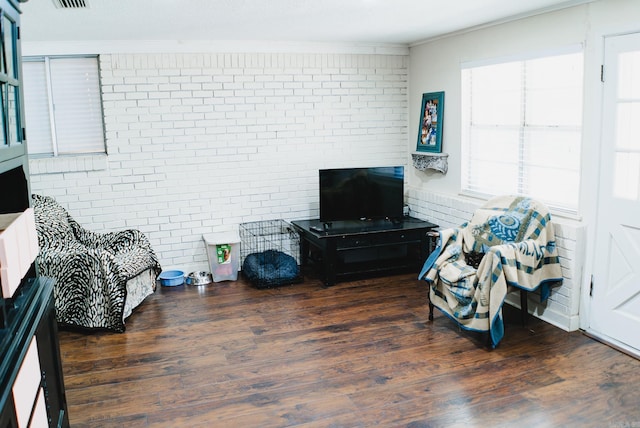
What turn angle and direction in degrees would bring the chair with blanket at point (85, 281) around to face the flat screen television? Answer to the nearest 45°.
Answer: approximately 45° to its left

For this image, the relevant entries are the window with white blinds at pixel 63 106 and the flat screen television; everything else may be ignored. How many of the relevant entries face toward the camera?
2

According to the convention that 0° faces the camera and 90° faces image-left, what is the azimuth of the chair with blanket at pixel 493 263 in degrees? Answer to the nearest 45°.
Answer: approximately 45°

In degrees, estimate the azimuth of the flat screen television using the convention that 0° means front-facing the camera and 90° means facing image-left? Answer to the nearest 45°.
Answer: approximately 0°

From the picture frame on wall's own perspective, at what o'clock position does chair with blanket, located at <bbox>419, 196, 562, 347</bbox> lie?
The chair with blanket is roughly at 10 o'clock from the picture frame on wall.

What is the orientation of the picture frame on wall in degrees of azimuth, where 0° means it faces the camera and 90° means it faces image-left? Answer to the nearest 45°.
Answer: approximately 45°

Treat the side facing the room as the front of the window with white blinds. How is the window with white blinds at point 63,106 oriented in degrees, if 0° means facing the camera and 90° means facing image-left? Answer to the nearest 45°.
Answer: approximately 0°

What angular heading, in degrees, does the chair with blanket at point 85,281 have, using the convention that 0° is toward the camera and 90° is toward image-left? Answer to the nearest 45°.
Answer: approximately 315°

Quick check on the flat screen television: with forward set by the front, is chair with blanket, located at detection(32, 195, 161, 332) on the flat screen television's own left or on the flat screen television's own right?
on the flat screen television's own right
